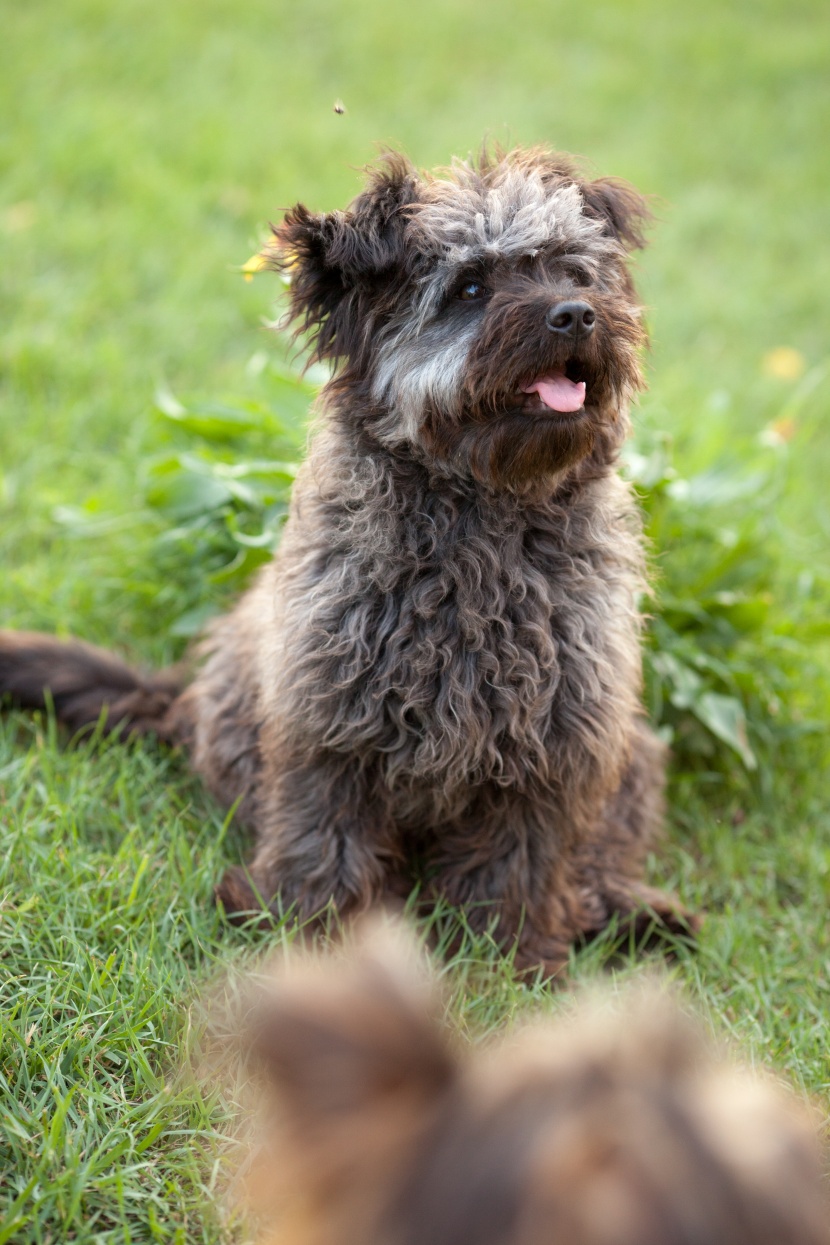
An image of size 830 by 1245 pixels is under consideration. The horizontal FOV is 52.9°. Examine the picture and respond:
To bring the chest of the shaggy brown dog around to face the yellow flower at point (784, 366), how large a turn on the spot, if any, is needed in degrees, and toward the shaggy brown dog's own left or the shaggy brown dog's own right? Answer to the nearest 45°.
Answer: approximately 90° to the shaggy brown dog's own left

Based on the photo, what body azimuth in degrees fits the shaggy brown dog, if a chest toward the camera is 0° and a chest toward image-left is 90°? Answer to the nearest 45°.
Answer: approximately 315°

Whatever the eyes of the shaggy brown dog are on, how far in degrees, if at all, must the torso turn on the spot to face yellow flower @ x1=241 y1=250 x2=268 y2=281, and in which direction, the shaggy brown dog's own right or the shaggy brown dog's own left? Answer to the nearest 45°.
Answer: approximately 180°

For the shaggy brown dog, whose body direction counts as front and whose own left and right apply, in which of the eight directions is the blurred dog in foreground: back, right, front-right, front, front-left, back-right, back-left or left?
front-right

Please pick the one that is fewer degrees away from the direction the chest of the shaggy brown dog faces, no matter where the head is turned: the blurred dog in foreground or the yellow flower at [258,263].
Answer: the blurred dog in foreground

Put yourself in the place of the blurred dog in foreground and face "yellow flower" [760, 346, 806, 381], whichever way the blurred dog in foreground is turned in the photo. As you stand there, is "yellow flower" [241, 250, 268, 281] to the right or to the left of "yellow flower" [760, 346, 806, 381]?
left
